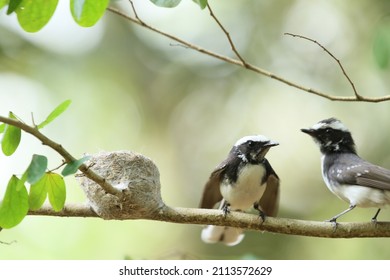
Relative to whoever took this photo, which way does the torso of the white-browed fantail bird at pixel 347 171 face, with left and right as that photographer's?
facing to the left of the viewer

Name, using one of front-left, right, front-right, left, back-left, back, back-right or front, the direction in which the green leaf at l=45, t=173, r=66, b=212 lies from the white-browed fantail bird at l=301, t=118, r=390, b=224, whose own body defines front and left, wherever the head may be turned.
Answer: front-left

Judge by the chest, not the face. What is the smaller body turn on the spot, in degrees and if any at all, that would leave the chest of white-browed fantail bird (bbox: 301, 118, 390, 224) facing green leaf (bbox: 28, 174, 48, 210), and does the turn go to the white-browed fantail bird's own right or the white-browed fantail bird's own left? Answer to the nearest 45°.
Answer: approximately 45° to the white-browed fantail bird's own left
